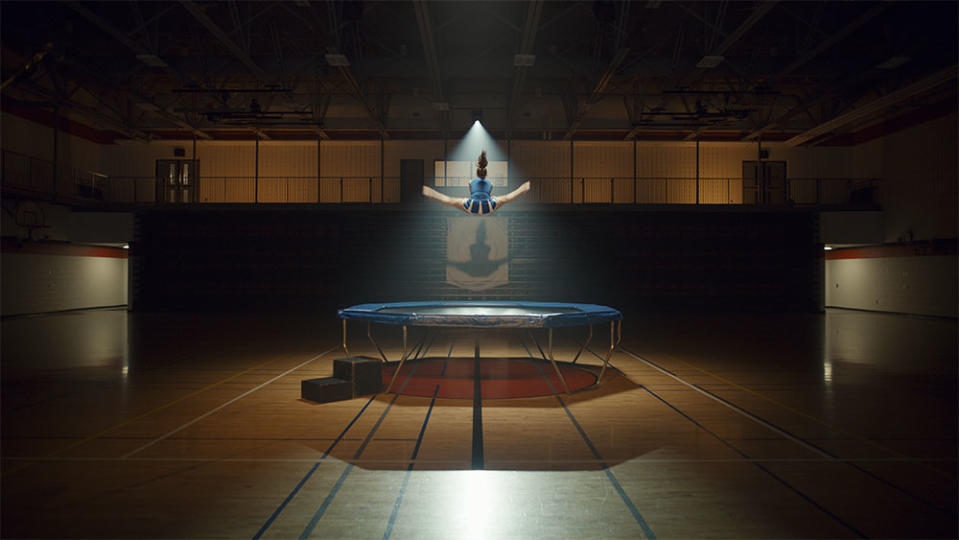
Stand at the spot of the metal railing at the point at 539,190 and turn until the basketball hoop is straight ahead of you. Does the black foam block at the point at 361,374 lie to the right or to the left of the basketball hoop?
left

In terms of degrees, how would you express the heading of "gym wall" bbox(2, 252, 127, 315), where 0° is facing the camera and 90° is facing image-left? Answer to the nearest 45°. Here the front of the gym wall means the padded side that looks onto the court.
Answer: approximately 315°

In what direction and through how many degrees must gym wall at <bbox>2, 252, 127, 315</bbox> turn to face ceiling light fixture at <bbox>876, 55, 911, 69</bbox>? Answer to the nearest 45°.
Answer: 0° — it already faces it

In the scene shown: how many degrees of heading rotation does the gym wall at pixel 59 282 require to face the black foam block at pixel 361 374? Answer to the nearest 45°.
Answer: approximately 45° to its right

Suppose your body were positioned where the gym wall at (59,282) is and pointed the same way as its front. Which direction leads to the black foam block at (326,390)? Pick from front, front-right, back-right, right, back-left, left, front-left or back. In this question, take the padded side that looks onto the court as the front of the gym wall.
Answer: front-right
